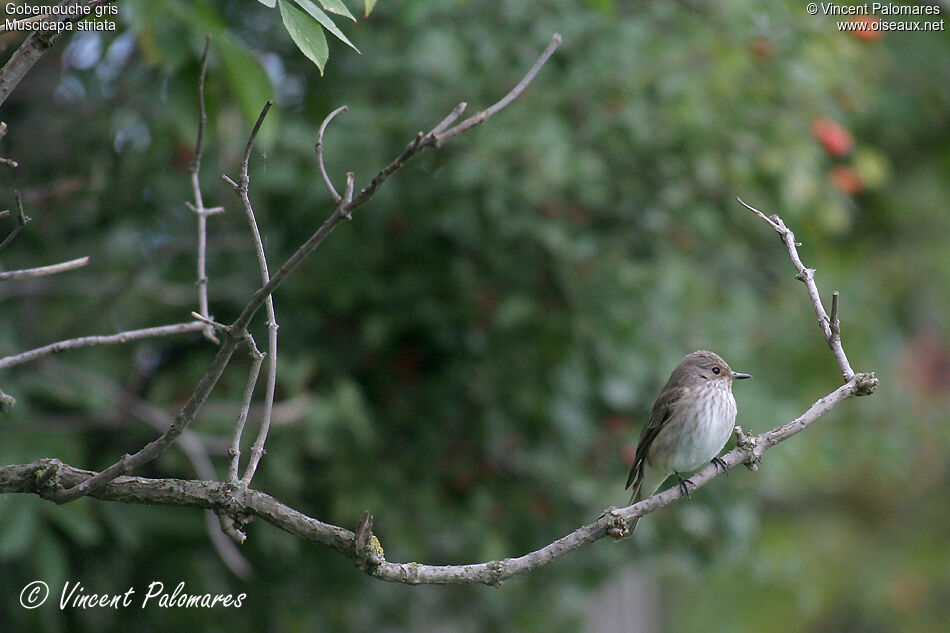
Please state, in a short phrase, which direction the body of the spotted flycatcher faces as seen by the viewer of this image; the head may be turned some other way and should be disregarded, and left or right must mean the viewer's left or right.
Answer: facing the viewer and to the right of the viewer
